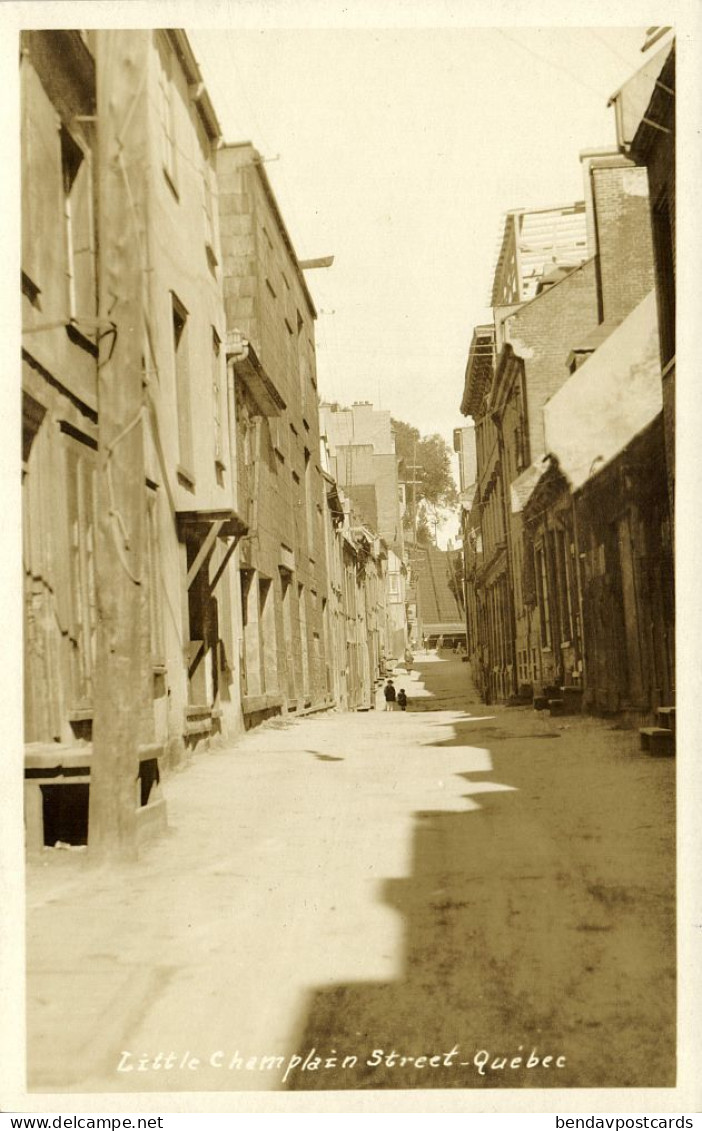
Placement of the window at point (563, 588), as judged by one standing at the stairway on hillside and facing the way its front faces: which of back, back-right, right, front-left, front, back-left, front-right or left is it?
front

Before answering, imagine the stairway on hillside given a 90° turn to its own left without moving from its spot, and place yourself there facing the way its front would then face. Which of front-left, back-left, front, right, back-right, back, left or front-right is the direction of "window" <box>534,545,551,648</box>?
right
